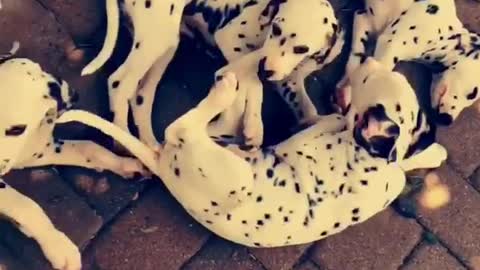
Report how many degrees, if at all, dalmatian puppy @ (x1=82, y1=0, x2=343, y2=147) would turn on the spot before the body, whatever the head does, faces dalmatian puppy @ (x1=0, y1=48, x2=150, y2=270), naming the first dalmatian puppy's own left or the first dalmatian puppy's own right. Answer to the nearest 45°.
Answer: approximately 180°

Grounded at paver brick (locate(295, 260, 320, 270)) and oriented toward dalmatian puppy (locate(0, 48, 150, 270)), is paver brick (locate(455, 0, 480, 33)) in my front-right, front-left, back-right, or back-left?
back-right

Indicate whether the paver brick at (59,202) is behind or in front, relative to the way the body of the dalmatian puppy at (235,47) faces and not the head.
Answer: behind

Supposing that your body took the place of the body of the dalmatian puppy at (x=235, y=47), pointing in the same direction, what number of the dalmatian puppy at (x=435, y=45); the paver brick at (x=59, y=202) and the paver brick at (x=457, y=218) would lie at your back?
1

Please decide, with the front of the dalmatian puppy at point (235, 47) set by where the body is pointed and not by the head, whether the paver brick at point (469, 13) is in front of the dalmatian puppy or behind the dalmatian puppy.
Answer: in front

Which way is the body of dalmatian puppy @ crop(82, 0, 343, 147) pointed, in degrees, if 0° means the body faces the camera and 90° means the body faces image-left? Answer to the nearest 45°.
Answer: approximately 270°

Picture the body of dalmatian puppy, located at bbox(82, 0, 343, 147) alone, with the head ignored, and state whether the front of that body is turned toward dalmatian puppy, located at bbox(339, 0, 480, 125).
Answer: yes
